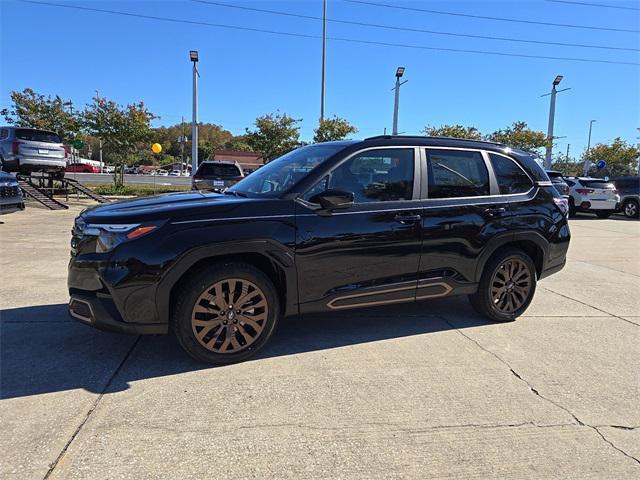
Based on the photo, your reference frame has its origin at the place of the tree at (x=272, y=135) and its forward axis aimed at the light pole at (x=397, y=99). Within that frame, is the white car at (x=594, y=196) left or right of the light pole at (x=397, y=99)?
right

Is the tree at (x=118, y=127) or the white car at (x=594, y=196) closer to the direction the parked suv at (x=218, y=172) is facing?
the tree

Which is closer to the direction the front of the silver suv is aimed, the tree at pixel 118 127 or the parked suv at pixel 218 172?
the tree

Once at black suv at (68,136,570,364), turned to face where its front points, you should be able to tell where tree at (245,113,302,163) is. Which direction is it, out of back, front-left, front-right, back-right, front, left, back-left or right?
back-right

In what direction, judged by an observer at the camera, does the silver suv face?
facing away from the viewer and to the left of the viewer

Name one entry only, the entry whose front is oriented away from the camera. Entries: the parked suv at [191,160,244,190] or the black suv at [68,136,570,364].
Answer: the parked suv

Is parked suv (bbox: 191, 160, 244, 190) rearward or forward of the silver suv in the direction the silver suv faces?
rearward

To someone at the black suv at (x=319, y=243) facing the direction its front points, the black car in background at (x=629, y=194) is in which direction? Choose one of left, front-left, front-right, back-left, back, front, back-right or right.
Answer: back

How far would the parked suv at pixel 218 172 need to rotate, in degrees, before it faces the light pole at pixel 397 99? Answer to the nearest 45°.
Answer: approximately 45° to its right

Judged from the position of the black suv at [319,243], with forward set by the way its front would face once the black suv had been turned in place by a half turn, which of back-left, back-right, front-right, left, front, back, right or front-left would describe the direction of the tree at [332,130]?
front-left

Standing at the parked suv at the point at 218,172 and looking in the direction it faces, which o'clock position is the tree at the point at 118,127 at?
The tree is roughly at 11 o'clock from the parked suv.

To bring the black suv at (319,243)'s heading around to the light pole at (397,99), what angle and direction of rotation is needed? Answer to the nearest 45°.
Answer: approximately 135° to its right

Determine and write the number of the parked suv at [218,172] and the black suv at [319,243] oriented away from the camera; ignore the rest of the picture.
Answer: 1

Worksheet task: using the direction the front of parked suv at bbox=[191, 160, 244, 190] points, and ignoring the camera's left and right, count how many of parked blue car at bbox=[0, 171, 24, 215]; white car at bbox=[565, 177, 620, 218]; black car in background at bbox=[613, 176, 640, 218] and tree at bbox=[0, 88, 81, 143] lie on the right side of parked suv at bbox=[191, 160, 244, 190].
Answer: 2

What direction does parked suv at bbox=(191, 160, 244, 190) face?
away from the camera
